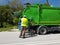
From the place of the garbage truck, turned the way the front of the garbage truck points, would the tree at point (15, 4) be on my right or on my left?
on my left

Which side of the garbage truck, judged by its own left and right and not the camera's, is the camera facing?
right
